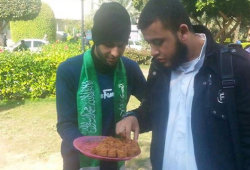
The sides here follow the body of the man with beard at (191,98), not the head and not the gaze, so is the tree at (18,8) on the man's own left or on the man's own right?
on the man's own right

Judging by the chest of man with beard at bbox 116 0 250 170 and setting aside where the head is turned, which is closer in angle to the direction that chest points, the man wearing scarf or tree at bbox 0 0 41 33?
the man wearing scarf

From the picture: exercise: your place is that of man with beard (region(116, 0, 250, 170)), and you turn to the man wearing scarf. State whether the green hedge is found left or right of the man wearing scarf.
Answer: right

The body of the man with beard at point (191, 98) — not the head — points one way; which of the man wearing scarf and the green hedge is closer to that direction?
the man wearing scarf

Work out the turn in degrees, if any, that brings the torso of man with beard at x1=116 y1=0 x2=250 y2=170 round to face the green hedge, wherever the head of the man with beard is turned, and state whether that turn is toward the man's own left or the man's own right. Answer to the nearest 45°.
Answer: approximately 90° to the man's own right

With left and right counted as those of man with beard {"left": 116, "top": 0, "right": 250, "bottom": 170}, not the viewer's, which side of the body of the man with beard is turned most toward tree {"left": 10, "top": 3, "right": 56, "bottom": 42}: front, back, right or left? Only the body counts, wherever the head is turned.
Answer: right

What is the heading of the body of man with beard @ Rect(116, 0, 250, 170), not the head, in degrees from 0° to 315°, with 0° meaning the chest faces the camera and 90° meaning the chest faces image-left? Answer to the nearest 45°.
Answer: approximately 45°
